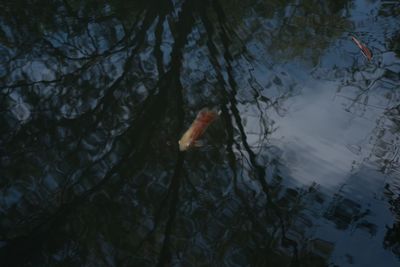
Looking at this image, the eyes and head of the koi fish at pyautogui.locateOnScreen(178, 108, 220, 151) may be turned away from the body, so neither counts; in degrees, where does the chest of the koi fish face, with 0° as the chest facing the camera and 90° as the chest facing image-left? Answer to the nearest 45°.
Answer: approximately 45°

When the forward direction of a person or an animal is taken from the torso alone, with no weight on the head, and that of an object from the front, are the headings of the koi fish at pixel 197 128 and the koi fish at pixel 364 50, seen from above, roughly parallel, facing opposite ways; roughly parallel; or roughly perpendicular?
roughly perpendicular
